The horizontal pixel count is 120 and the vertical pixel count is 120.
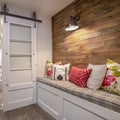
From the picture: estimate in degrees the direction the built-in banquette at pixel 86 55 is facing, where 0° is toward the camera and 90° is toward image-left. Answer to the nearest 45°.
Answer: approximately 45°

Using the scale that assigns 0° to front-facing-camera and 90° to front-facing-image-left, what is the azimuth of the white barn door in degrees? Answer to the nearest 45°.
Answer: approximately 315°

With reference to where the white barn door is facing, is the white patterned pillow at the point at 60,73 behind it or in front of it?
in front

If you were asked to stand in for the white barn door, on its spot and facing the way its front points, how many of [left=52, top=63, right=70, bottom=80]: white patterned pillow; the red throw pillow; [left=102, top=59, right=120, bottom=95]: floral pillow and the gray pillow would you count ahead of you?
4

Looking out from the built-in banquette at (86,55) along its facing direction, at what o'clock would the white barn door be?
The white barn door is roughly at 2 o'clock from the built-in banquette.
